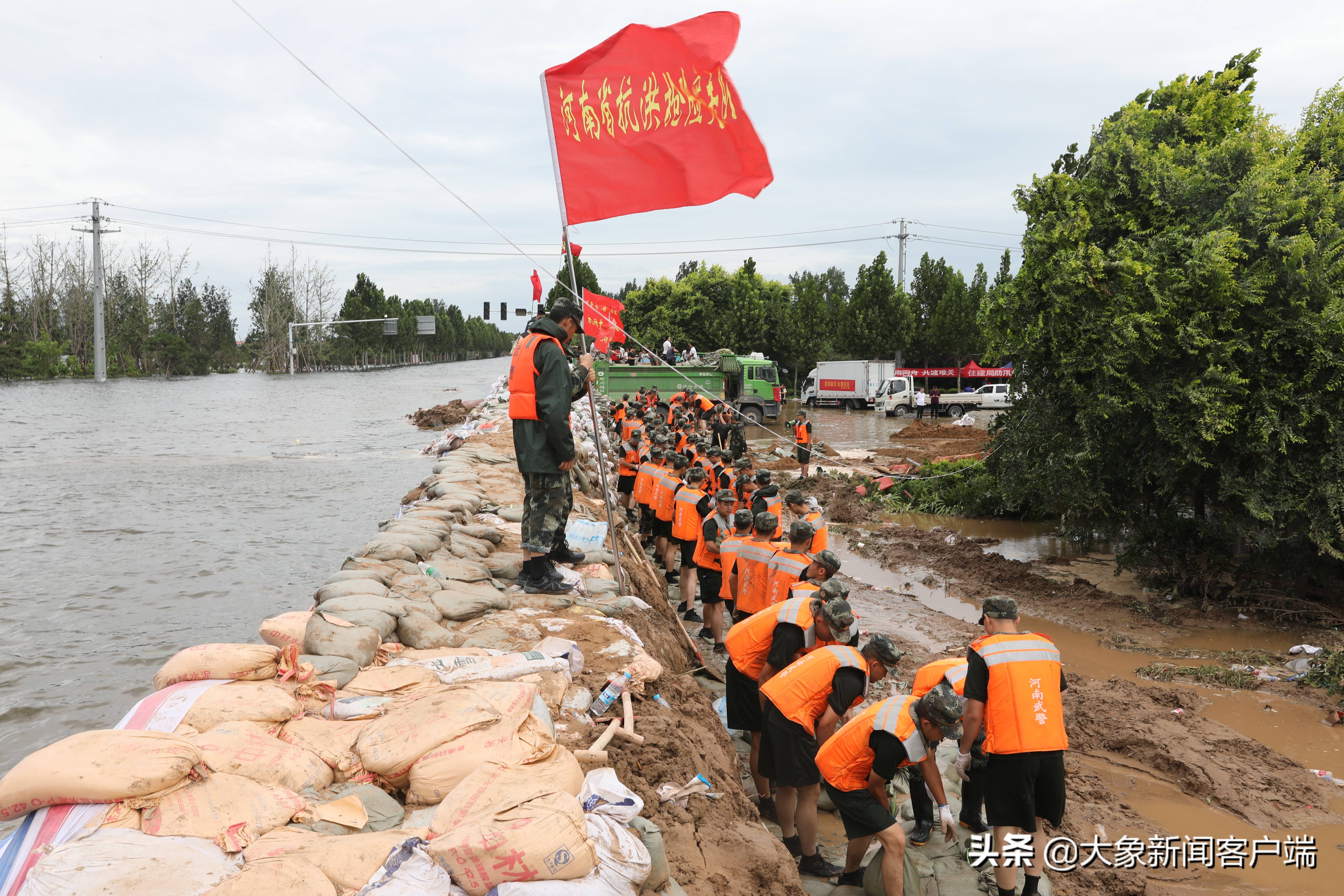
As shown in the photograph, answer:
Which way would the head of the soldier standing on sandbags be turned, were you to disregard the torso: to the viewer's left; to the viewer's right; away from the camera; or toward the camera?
to the viewer's right

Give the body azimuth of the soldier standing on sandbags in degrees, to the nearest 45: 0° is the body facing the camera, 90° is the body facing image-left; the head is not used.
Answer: approximately 270°

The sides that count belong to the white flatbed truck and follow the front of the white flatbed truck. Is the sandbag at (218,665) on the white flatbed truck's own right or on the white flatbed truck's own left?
on the white flatbed truck's own left

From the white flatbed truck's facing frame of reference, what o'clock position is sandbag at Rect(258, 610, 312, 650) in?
The sandbag is roughly at 9 o'clock from the white flatbed truck.

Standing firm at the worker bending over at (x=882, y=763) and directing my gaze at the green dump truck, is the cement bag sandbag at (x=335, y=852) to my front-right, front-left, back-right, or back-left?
back-left

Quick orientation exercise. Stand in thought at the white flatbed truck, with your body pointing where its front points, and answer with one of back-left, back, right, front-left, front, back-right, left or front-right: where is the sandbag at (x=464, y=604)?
left

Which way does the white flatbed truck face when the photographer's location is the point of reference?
facing to the left of the viewer

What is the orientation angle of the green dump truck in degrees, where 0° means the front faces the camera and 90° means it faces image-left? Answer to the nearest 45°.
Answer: approximately 270°

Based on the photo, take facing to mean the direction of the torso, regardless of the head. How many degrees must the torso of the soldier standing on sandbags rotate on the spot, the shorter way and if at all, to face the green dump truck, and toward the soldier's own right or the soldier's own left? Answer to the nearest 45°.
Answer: approximately 90° to the soldier's own left
